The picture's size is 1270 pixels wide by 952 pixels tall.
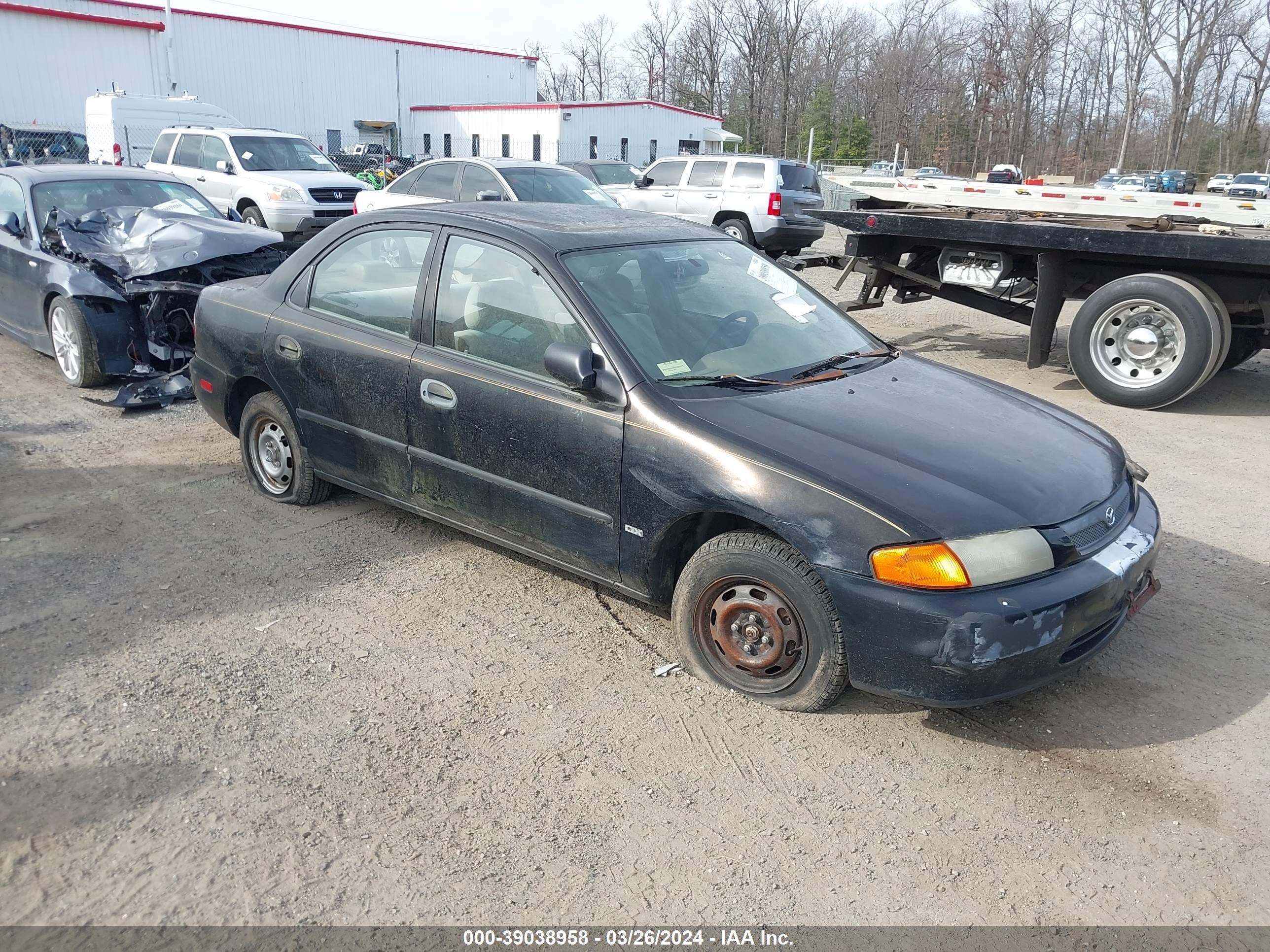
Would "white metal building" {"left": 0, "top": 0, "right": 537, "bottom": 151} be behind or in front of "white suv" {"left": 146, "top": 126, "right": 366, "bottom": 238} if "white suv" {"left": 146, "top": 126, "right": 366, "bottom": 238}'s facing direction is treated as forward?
behind

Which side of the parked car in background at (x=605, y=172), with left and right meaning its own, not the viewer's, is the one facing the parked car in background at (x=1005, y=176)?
left

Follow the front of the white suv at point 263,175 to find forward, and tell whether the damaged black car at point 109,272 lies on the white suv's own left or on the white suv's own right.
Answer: on the white suv's own right

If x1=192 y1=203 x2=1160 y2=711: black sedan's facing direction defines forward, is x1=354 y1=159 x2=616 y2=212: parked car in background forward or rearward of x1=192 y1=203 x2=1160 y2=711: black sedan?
rearward

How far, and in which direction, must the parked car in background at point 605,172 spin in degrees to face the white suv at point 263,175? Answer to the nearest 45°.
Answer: approximately 90° to its right

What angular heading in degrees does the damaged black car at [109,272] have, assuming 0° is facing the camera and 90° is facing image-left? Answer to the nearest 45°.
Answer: approximately 315°

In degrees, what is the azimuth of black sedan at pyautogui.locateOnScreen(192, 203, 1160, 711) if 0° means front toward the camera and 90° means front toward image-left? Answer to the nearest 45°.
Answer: approximately 315°

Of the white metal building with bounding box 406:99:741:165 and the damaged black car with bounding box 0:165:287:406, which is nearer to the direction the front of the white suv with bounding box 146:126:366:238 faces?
the damaged black car

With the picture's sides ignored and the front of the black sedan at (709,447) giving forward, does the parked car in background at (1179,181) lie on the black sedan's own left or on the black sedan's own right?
on the black sedan's own left

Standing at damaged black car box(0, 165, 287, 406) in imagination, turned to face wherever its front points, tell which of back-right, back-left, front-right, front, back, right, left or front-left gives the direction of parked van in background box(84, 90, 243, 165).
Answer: back-left
